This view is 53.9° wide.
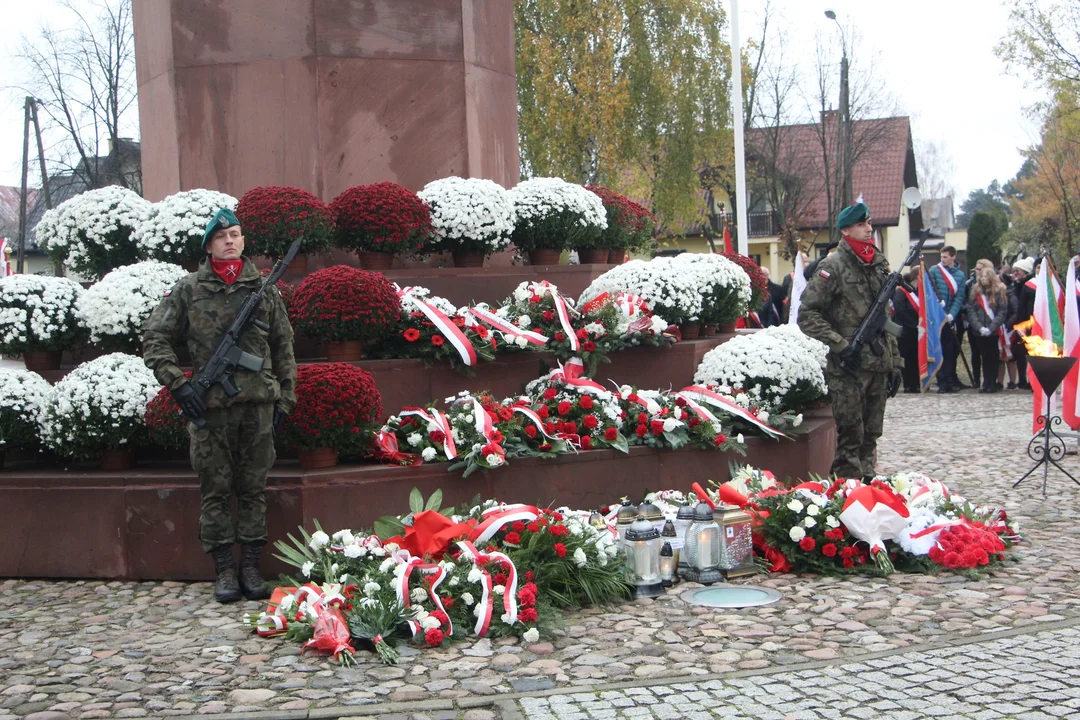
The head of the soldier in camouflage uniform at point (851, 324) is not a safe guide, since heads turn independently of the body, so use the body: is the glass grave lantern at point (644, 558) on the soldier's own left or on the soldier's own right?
on the soldier's own right

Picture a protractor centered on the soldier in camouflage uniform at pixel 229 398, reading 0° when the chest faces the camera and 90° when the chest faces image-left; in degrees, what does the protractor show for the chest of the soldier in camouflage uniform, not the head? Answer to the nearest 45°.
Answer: approximately 0°

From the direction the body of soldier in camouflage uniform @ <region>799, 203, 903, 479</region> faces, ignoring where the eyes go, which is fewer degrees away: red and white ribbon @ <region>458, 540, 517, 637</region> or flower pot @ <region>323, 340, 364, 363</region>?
the red and white ribbon

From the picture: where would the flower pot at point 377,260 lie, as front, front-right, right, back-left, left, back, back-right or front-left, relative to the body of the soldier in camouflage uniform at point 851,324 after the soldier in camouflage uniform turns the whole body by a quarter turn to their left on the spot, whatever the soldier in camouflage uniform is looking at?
back-left

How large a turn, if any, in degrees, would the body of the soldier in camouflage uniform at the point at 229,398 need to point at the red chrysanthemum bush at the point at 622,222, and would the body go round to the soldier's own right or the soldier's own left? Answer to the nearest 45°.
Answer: approximately 135° to the soldier's own left

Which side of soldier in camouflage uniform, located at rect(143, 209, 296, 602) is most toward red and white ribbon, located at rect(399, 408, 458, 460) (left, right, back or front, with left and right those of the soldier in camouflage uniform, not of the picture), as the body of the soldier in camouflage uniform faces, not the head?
left

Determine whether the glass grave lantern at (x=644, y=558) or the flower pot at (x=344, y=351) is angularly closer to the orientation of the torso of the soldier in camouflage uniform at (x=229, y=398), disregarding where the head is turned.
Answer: the glass grave lantern

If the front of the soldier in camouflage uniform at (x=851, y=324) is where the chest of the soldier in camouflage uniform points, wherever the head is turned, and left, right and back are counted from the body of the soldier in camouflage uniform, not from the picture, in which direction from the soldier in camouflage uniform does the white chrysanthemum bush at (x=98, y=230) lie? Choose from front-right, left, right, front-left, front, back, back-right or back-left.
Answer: back-right

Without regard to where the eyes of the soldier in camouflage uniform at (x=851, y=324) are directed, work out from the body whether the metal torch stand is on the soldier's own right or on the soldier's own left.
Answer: on the soldier's own left
